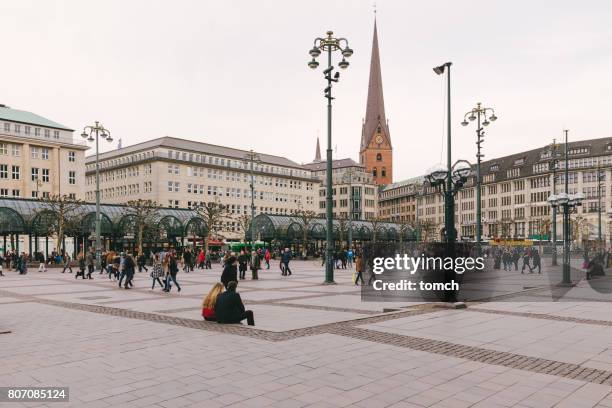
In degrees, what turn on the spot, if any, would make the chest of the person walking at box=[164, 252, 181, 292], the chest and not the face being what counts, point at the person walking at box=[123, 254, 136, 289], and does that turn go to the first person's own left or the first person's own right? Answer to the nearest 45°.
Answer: approximately 45° to the first person's own right

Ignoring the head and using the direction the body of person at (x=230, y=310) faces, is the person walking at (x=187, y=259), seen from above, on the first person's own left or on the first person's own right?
on the first person's own left

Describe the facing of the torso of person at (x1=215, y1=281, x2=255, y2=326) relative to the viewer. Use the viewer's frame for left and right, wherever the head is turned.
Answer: facing away from the viewer and to the right of the viewer

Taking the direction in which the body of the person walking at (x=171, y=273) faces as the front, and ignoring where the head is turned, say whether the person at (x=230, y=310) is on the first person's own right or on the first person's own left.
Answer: on the first person's own left

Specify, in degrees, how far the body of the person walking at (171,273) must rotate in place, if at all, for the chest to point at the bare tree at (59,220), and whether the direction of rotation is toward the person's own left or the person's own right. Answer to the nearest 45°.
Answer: approximately 90° to the person's own right

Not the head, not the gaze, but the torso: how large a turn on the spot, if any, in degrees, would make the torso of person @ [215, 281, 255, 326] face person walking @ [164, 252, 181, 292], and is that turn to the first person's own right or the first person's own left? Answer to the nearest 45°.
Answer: approximately 45° to the first person's own left

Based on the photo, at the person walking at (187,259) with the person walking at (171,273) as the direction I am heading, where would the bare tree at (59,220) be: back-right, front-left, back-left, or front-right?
back-right
